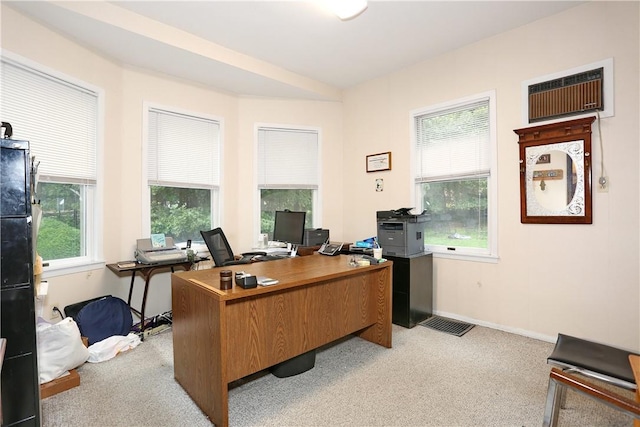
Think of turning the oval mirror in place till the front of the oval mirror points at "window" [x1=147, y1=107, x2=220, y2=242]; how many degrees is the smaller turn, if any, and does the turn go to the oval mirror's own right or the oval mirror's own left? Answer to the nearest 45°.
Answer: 0° — it already faces it

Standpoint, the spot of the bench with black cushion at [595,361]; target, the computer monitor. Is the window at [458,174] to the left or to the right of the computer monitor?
right

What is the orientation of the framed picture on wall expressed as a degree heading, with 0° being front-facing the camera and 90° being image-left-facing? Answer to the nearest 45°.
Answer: approximately 45°

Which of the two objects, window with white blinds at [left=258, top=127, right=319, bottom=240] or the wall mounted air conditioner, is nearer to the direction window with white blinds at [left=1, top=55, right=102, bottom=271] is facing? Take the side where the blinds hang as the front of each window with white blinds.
the wall mounted air conditioner

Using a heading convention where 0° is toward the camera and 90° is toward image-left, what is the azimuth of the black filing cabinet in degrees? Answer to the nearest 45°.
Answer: approximately 315°

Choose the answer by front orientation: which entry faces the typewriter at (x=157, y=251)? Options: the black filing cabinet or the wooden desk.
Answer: the wooden desk

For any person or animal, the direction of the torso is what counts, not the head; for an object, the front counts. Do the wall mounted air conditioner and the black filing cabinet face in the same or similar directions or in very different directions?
very different directions
